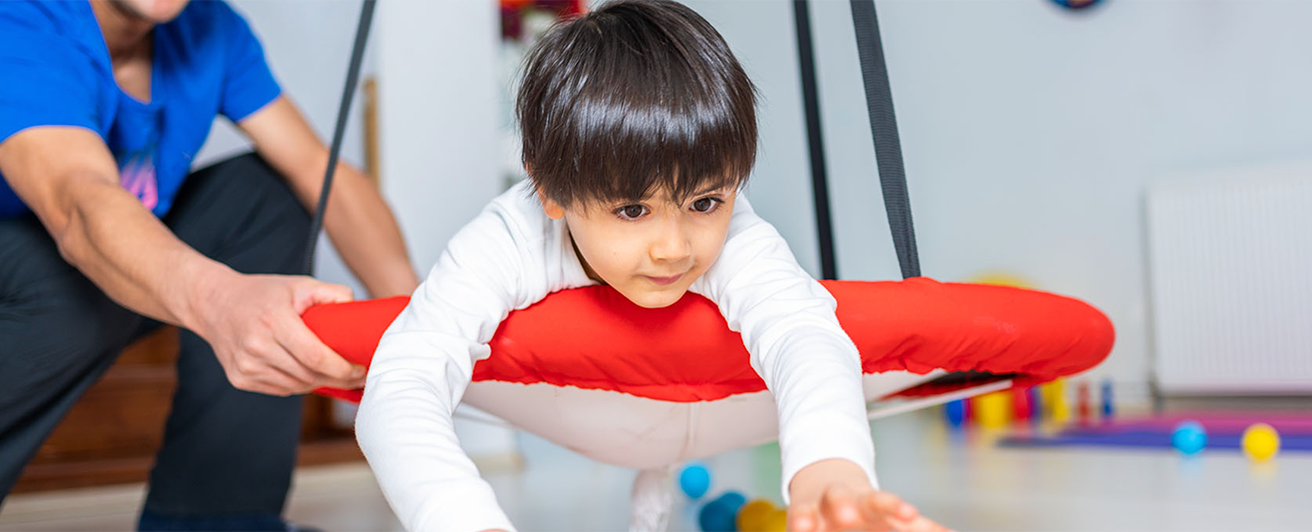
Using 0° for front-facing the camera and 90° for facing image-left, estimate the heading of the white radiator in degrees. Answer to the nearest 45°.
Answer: approximately 0°

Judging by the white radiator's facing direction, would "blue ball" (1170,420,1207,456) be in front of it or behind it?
in front

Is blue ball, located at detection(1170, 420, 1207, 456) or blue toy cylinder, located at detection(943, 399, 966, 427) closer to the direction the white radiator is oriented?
the blue ball

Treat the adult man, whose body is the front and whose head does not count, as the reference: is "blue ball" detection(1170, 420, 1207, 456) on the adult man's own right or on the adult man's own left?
on the adult man's own left

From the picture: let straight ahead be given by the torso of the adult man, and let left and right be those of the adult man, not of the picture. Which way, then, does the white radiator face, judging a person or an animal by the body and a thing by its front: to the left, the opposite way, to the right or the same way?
to the right

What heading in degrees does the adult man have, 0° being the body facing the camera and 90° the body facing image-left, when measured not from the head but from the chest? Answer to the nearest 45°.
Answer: approximately 315°

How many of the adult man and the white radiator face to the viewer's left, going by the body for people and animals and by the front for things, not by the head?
0
